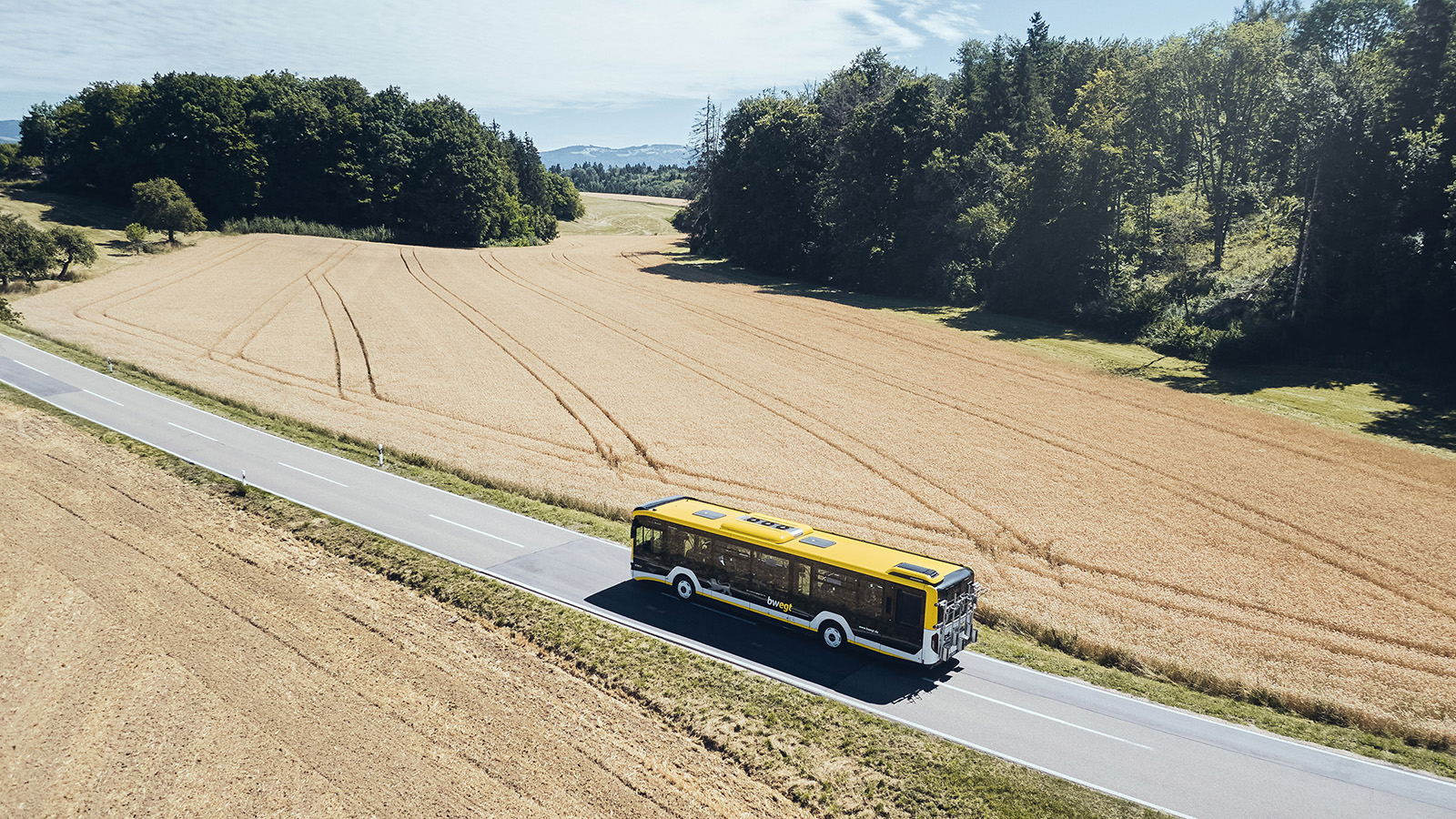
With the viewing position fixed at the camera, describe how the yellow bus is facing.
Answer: facing away from the viewer and to the left of the viewer
